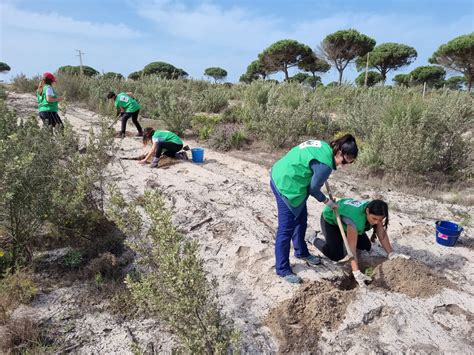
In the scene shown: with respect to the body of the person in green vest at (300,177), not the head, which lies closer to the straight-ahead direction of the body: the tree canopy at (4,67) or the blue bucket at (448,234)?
the blue bucket

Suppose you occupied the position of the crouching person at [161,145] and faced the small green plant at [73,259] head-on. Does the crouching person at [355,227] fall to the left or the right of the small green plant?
left

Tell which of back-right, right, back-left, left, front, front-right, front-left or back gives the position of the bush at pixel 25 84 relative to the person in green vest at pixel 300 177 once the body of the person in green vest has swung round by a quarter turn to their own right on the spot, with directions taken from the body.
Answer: back-right

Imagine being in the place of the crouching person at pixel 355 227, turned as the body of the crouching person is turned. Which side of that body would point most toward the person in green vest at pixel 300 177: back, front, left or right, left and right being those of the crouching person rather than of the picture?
right

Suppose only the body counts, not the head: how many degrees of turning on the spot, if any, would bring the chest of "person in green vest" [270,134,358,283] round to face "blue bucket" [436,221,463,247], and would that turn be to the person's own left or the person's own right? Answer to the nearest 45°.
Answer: approximately 45° to the person's own left

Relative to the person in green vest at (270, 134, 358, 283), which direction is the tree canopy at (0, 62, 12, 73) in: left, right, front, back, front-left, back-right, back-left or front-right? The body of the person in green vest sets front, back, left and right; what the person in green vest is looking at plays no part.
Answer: back-left

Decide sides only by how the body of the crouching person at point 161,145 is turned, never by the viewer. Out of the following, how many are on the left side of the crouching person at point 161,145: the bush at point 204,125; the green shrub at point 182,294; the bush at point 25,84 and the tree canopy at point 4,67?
1

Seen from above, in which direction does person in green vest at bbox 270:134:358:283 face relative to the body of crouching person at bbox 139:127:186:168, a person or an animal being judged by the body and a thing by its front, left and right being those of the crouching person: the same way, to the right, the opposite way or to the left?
the opposite way

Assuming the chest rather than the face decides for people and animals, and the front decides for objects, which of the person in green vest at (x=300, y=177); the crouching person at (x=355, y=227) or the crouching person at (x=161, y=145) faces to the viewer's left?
the crouching person at (x=161, y=145)

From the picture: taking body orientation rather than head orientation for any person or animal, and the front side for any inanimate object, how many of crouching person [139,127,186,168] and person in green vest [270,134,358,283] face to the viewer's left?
1

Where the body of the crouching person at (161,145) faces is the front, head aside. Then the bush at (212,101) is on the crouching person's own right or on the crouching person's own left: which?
on the crouching person's own right

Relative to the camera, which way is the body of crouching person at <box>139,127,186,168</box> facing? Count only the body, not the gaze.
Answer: to the viewer's left

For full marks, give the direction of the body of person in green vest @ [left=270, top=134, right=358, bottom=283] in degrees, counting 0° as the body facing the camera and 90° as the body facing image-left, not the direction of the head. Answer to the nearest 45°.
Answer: approximately 270°

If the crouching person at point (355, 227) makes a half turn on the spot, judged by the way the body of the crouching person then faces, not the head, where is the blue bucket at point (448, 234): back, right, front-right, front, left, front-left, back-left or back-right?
right
